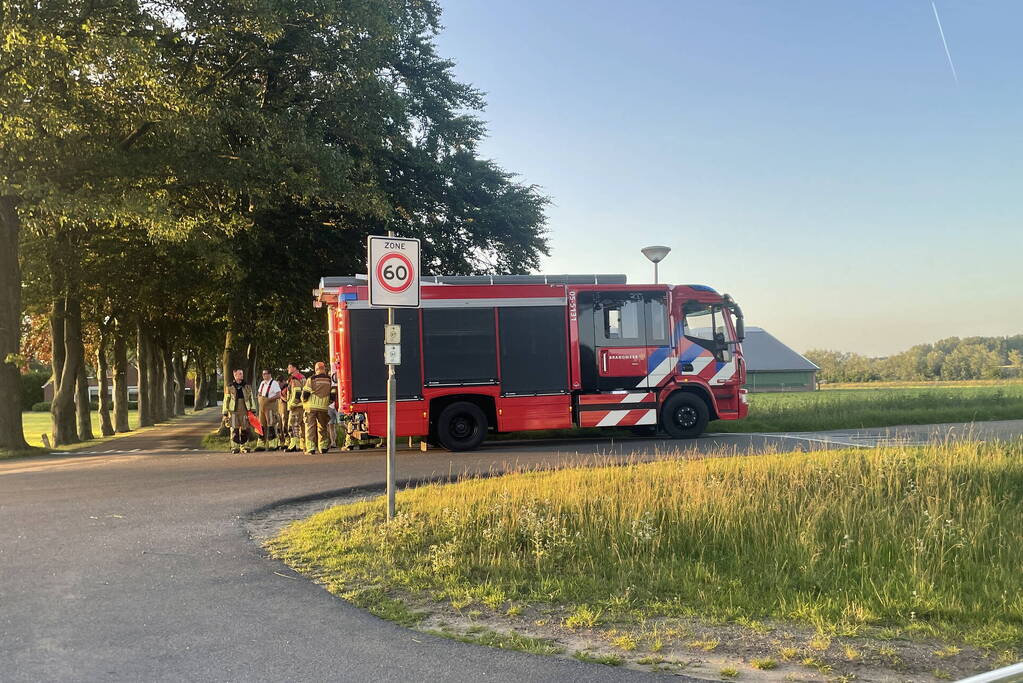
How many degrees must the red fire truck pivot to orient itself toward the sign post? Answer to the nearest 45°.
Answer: approximately 90° to its right

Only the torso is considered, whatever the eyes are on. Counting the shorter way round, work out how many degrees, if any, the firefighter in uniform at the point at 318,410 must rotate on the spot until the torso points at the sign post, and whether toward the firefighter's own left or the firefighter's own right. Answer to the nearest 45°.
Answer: approximately 180°

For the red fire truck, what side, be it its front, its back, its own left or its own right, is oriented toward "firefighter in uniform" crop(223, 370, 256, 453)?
back

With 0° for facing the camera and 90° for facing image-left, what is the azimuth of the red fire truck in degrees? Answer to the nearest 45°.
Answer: approximately 270°

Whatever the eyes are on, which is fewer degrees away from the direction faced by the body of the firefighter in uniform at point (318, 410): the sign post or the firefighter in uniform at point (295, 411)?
the firefighter in uniform

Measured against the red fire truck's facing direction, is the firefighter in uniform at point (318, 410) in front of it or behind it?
behind
